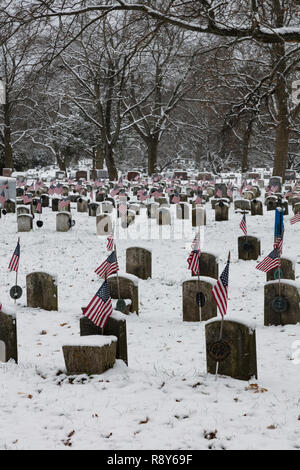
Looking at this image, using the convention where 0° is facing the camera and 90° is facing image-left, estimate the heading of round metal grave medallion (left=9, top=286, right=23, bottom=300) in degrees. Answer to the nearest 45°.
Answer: approximately 0°

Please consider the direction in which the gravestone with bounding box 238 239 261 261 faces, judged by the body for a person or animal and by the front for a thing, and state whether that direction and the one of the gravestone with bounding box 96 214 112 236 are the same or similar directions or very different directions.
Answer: same or similar directions

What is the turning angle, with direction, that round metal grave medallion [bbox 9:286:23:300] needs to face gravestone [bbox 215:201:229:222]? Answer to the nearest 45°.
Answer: approximately 135° to its left

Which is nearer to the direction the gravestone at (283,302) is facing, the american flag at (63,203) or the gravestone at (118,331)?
the gravestone

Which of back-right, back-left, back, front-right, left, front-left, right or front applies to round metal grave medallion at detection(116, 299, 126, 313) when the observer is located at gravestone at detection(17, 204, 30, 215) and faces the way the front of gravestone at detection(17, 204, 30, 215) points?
front

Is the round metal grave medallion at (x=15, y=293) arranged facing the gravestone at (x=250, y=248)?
no

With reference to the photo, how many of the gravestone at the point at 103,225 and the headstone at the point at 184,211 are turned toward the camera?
2

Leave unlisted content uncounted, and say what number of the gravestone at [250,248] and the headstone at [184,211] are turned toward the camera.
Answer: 2

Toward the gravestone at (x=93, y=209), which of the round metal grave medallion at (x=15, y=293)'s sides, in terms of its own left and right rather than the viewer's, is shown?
back

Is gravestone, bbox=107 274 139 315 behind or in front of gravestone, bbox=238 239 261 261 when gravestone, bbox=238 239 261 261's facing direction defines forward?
in front

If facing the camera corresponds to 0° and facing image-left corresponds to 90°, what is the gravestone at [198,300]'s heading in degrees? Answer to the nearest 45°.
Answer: approximately 0°

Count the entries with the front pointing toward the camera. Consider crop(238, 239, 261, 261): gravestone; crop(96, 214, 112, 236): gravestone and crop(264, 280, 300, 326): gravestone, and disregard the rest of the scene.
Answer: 3

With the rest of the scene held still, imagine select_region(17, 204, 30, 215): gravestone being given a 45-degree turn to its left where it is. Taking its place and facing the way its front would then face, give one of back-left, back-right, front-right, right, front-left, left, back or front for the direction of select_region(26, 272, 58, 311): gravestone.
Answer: front-right

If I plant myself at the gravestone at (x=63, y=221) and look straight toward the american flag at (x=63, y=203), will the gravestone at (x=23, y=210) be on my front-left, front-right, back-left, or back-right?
front-left

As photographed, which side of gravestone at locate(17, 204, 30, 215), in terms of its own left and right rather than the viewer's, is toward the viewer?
front

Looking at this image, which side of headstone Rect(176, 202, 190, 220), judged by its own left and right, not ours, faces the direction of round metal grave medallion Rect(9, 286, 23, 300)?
front

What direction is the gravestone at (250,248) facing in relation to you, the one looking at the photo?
facing the viewer

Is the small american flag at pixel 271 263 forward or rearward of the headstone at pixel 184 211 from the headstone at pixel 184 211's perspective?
forward

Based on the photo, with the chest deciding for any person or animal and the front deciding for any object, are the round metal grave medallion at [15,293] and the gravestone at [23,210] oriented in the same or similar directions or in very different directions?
same or similar directions

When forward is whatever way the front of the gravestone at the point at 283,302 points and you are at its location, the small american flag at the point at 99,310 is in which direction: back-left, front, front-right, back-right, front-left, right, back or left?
front-right
